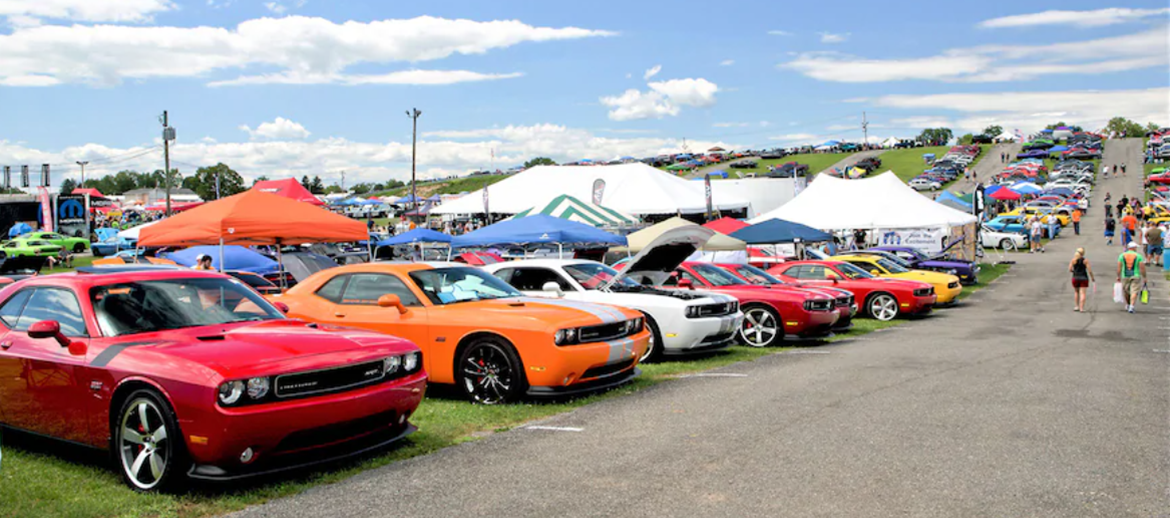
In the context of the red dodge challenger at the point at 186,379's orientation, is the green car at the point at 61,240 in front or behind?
behind

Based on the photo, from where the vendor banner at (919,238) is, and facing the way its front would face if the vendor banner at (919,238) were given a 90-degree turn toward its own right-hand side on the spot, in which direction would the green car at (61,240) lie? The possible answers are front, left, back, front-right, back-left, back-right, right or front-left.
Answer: front

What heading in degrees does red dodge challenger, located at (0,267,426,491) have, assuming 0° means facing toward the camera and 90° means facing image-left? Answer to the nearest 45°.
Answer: approximately 315°

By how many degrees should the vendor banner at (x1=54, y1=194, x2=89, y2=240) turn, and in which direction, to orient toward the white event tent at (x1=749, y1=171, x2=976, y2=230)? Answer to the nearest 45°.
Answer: approximately 45° to its left

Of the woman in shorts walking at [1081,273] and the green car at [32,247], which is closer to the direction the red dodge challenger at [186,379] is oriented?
the woman in shorts walking

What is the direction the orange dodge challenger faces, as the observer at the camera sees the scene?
facing the viewer and to the right of the viewer

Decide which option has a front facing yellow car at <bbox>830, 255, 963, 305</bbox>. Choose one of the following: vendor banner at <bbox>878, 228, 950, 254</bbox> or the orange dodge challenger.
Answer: the vendor banner

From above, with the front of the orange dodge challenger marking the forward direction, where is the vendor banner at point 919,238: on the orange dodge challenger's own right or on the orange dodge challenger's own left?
on the orange dodge challenger's own left

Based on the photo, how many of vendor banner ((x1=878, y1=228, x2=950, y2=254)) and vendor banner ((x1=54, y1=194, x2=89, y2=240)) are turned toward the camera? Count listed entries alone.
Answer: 2

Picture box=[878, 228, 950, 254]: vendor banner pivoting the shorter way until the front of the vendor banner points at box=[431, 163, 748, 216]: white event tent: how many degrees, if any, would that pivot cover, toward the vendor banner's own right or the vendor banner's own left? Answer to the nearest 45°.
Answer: approximately 135° to the vendor banner's own right

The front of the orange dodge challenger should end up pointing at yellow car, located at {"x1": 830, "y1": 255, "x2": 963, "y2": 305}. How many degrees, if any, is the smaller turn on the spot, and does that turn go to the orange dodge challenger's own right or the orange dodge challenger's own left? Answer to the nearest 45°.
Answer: approximately 90° to the orange dodge challenger's own left

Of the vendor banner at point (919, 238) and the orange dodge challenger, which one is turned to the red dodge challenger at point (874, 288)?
the vendor banner

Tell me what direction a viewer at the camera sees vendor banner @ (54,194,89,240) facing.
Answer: facing the viewer

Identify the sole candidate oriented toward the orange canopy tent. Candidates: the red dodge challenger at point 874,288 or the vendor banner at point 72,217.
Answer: the vendor banner
